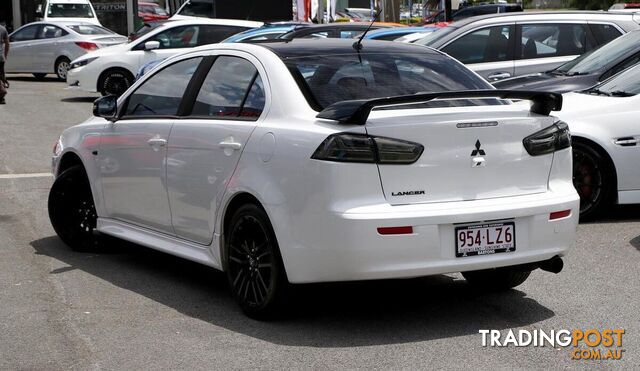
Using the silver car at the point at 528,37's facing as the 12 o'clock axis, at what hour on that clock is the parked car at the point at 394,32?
The parked car is roughly at 2 o'clock from the silver car.

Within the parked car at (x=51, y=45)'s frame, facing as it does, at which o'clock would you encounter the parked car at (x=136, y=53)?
the parked car at (x=136, y=53) is roughly at 7 o'clock from the parked car at (x=51, y=45).

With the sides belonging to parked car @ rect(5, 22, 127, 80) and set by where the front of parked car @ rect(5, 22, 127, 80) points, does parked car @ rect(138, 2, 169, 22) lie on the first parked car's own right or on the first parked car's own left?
on the first parked car's own right

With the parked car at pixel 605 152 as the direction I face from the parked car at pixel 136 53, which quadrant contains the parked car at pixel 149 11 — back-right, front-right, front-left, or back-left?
back-left

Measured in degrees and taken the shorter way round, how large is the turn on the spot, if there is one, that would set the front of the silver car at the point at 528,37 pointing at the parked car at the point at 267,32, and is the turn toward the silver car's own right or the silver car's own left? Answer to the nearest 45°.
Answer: approximately 45° to the silver car's own right

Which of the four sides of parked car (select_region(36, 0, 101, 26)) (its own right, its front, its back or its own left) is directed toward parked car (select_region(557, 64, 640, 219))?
front

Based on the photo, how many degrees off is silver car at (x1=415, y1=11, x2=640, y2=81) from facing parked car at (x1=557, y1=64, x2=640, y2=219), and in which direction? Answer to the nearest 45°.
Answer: approximately 90° to its left

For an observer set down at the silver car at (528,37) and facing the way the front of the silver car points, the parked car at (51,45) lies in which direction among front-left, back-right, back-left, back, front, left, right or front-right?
front-right

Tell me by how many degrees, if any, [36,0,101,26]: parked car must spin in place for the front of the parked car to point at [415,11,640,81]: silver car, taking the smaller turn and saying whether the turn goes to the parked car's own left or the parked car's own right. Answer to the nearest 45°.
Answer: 0° — it already faces it

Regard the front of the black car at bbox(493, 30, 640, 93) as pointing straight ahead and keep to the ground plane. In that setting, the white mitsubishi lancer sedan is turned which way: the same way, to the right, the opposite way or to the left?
to the right

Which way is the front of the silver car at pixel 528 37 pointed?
to the viewer's left

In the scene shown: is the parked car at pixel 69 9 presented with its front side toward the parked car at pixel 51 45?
yes

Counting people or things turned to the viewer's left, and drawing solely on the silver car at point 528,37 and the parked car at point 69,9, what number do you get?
1

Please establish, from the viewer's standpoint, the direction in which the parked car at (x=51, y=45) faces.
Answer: facing away from the viewer and to the left of the viewer

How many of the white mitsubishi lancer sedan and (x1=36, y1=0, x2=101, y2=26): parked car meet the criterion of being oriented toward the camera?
1
